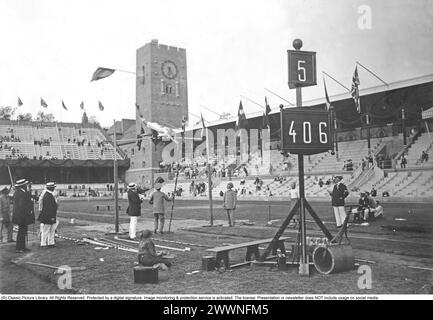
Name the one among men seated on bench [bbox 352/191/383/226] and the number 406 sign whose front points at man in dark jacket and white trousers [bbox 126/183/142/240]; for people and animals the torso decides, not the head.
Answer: the men seated on bench

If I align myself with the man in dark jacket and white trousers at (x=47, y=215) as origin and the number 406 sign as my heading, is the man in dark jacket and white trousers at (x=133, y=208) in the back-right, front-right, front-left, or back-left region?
front-left

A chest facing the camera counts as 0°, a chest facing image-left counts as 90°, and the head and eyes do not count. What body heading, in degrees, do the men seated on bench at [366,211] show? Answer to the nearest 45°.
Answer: approximately 45°

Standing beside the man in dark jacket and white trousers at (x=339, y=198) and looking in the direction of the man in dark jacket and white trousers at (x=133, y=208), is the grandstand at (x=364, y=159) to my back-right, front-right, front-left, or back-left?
back-right

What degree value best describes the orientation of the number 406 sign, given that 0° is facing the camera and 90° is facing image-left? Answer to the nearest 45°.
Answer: approximately 0°

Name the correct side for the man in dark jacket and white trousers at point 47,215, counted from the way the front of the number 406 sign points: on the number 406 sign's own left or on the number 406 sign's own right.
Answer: on the number 406 sign's own right

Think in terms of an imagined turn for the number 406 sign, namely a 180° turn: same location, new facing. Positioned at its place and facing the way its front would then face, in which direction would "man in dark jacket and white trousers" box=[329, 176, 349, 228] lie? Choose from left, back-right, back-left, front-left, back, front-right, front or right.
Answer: front

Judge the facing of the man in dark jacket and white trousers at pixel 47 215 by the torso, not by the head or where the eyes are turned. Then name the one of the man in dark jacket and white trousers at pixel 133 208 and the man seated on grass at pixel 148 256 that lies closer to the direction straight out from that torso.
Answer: the man in dark jacket and white trousers

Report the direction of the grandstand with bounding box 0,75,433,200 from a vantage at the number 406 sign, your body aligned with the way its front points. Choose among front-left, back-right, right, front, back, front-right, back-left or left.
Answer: back

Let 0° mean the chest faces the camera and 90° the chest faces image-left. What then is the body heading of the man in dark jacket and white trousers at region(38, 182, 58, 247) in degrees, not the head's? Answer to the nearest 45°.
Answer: approximately 225°

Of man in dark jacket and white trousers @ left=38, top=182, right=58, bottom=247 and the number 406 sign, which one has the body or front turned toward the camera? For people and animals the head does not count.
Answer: the number 406 sign

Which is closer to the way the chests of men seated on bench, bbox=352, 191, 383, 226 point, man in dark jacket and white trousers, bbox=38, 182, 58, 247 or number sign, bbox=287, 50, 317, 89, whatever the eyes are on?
the man in dark jacket and white trousers

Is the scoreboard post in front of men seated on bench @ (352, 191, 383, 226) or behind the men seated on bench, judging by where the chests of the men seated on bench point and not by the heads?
in front
